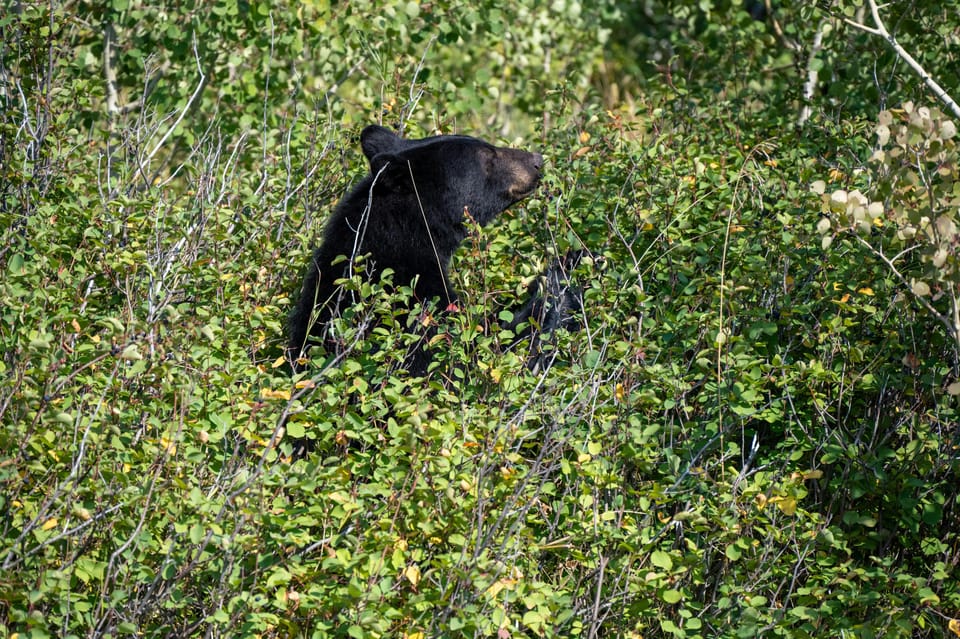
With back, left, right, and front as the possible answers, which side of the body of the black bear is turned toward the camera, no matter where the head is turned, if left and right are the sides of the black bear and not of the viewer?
right
